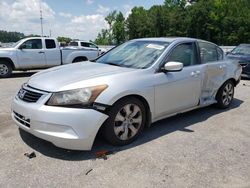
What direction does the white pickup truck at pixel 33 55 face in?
to the viewer's left

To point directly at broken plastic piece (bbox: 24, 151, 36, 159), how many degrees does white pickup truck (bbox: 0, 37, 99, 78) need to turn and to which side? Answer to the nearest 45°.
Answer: approximately 90° to its left

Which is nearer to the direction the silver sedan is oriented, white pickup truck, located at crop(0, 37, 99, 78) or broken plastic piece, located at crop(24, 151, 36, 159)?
the broken plastic piece

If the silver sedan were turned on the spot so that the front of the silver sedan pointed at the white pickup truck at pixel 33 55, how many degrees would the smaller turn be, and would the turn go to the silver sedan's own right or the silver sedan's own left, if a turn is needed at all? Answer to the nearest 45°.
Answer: approximately 90° to the silver sedan's own right

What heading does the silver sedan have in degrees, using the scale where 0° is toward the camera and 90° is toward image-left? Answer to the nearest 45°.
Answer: approximately 45°
